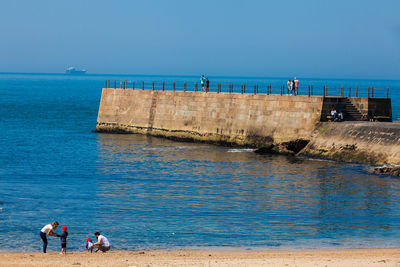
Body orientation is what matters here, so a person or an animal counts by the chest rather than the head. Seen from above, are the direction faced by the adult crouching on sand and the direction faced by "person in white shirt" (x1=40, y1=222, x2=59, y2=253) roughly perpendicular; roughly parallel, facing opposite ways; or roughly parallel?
roughly parallel, facing opposite ways

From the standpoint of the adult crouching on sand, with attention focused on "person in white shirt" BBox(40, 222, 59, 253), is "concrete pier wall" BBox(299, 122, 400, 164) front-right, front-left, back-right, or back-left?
back-right

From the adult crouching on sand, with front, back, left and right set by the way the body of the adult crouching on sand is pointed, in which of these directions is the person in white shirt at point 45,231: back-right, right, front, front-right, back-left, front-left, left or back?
front

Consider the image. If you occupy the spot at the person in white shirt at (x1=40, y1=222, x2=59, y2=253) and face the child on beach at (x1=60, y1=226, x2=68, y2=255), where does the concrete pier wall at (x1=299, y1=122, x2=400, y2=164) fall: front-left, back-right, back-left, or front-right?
front-left

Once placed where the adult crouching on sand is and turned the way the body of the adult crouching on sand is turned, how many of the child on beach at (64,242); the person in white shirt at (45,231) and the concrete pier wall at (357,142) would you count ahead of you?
2

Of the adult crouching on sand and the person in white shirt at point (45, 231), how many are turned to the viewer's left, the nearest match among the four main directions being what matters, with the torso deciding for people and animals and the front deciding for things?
1

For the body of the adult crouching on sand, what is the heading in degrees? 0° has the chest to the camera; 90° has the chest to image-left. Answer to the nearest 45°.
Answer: approximately 90°

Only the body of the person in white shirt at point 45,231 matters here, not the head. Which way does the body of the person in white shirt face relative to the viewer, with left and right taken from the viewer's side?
facing to the right of the viewer

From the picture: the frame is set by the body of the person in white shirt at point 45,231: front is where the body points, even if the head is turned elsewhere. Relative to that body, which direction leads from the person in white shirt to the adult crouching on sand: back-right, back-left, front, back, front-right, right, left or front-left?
front

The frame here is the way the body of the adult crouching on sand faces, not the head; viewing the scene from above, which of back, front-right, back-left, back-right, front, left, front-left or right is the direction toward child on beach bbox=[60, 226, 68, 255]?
front

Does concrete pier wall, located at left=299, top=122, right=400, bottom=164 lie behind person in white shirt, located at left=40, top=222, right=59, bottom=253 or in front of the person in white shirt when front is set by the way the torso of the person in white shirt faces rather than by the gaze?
in front
